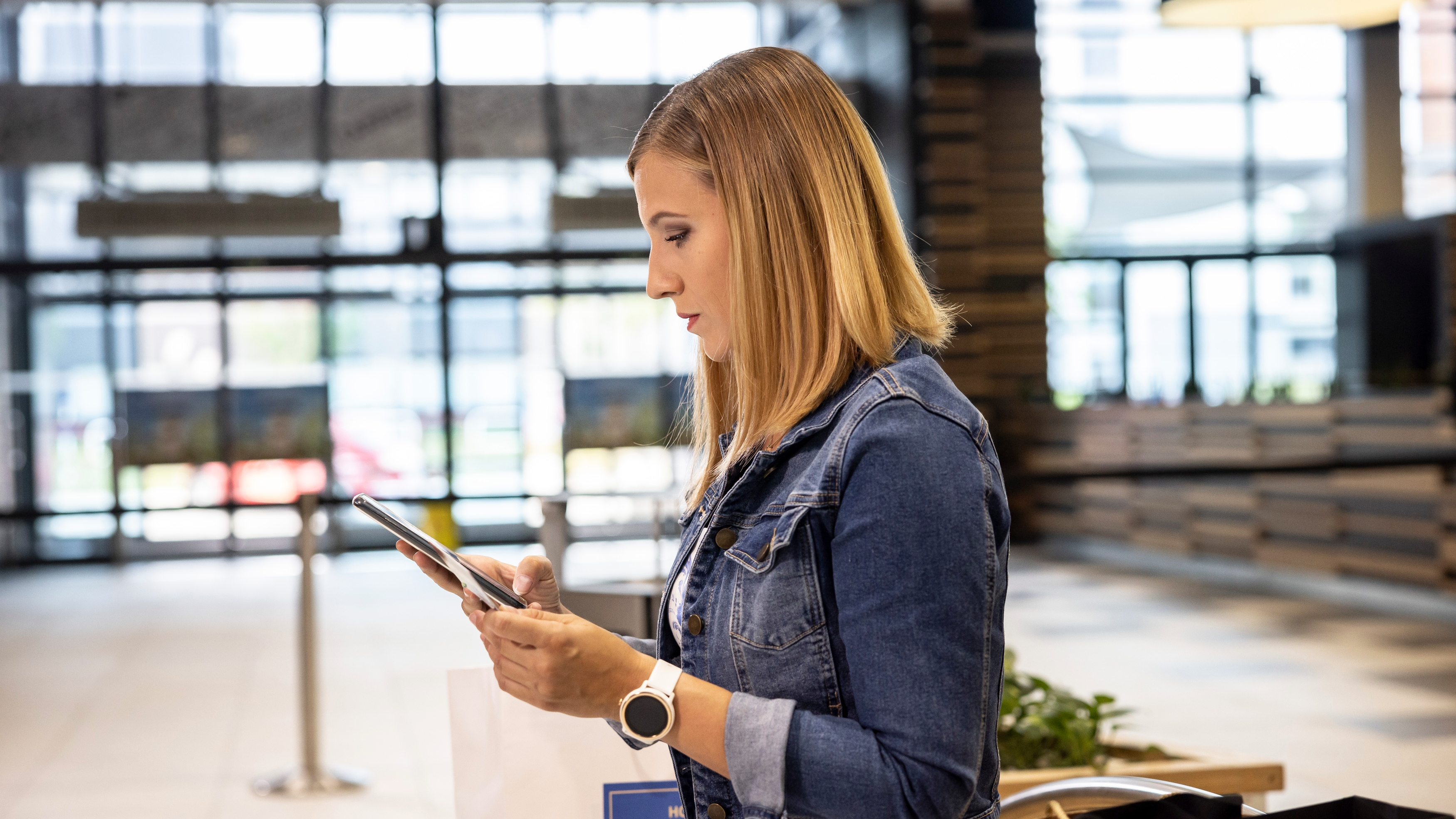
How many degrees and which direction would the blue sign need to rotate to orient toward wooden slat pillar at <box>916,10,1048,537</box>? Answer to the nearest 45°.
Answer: approximately 180°

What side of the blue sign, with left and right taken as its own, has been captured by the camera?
front

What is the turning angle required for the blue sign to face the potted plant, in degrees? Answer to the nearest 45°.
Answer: approximately 135° to its left

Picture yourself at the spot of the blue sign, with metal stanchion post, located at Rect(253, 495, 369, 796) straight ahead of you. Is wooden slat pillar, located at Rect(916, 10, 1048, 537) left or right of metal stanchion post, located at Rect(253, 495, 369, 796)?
right

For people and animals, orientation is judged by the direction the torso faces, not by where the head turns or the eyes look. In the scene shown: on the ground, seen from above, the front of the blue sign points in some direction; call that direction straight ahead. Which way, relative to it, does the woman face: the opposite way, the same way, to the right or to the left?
to the right

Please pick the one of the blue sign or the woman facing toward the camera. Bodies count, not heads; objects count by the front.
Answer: the blue sign

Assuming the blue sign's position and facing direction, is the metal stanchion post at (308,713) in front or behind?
behind

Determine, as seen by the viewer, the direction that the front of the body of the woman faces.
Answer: to the viewer's left

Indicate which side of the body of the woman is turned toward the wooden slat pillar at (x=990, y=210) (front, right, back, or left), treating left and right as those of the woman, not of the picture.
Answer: right

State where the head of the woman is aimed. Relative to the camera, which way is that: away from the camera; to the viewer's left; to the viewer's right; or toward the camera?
to the viewer's left

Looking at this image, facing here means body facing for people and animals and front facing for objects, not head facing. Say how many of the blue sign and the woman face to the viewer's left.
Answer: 1
